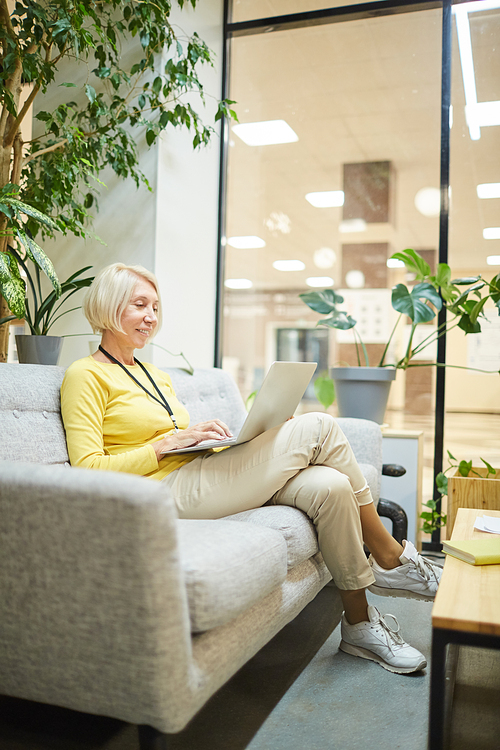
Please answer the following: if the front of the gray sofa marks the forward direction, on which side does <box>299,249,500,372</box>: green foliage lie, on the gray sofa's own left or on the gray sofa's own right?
on the gray sofa's own left

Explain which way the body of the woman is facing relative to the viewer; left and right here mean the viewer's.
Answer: facing the viewer and to the right of the viewer

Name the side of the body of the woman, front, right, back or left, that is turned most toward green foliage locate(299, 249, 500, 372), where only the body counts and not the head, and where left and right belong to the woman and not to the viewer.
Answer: left

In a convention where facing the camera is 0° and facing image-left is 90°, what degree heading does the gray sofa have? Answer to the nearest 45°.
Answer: approximately 315°

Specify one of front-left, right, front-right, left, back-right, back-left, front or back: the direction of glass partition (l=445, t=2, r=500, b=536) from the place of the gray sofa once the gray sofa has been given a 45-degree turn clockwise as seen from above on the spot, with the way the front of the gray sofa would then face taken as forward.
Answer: back-left
